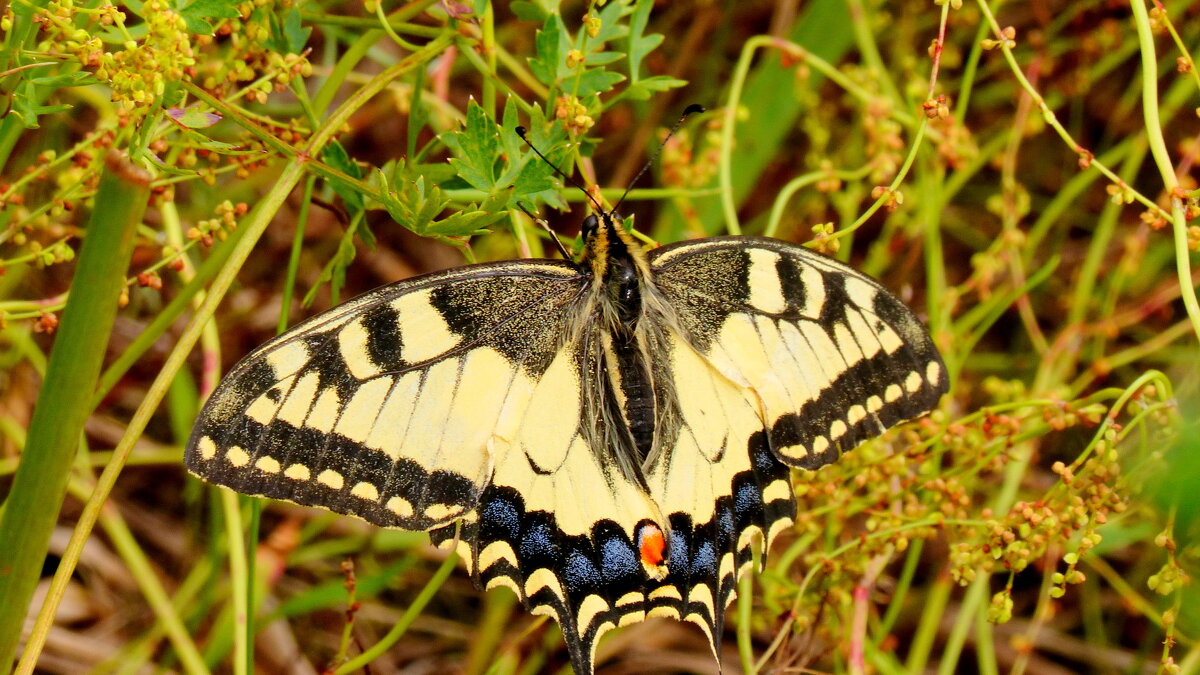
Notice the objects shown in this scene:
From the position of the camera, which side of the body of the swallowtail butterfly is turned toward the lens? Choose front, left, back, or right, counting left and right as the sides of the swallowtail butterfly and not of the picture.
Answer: back
